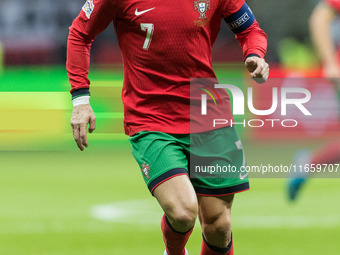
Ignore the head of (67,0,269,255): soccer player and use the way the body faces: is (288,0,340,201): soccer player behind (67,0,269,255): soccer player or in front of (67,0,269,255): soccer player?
behind

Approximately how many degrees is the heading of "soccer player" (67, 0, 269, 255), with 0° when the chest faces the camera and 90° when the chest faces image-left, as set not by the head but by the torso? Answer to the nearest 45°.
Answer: approximately 0°
